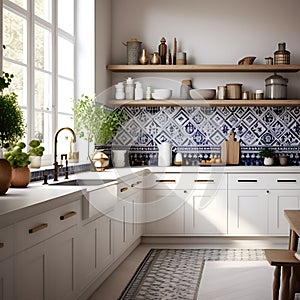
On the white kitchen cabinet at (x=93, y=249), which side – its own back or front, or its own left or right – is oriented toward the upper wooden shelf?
left

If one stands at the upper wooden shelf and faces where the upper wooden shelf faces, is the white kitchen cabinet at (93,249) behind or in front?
in front

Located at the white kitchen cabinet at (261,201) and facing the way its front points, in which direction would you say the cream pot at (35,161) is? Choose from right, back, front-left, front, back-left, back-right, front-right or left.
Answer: front-right

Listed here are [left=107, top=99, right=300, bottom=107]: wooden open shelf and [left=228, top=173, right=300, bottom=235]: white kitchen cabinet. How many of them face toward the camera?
2

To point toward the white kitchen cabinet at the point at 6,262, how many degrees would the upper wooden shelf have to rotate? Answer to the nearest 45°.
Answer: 0° — it already faces it

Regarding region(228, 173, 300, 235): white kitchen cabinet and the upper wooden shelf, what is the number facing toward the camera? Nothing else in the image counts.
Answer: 2
